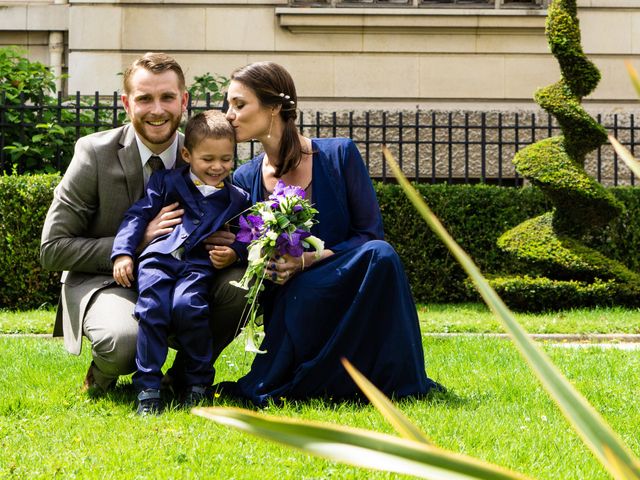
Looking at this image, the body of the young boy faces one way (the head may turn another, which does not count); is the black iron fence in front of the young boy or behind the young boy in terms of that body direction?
behind

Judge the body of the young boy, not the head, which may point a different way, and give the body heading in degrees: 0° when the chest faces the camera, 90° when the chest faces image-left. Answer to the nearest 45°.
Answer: approximately 0°

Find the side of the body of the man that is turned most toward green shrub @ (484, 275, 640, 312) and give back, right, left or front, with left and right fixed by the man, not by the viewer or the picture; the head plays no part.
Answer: left

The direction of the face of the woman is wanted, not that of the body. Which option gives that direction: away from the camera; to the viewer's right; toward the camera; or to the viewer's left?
to the viewer's left

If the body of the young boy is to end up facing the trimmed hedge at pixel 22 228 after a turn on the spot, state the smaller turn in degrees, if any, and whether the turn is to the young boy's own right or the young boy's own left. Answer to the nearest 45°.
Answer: approximately 180°

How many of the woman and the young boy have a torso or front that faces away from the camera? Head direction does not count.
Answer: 0

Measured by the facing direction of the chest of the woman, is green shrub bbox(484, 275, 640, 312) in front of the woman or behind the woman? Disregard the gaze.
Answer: behind

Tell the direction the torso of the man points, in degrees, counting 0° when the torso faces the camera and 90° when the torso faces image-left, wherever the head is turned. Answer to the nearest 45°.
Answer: approximately 315°
